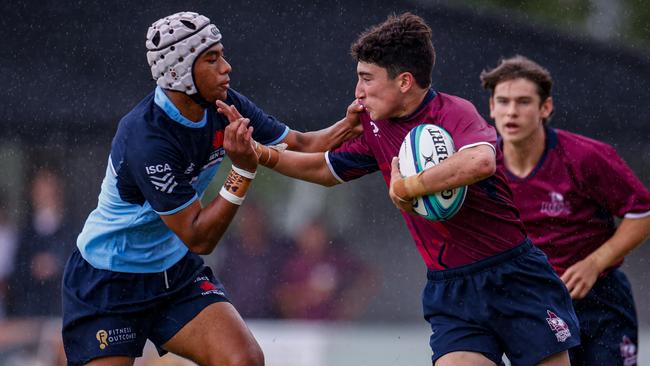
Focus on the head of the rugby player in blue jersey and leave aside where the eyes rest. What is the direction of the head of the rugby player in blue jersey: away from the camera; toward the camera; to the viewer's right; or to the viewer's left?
to the viewer's right

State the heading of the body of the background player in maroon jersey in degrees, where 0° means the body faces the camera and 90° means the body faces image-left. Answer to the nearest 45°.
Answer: approximately 45°

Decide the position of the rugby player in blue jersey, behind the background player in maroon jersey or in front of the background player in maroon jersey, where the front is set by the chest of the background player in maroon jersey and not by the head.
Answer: in front

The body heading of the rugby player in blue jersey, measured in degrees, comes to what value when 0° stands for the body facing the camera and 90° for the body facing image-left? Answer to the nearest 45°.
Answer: approximately 315°

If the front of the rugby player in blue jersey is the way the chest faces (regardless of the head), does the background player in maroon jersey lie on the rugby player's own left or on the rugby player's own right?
on the rugby player's own left
